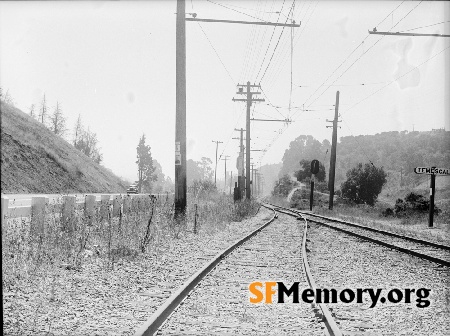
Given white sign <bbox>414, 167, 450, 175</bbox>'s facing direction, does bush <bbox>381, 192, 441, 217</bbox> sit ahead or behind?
behind

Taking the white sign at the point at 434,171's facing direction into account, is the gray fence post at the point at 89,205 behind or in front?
in front

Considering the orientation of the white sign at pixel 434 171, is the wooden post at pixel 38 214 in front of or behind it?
in front

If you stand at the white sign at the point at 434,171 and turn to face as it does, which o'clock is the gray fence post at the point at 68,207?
The gray fence post is roughly at 1 o'clock from the white sign.

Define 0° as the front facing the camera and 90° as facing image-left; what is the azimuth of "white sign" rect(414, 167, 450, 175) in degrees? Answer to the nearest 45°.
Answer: approximately 0°

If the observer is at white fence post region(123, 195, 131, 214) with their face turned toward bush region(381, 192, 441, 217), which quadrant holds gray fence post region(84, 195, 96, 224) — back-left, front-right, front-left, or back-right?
back-right

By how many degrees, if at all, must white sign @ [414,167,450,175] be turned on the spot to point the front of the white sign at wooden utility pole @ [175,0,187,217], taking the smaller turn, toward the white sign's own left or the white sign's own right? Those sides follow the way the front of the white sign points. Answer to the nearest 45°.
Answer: approximately 45° to the white sign's own right

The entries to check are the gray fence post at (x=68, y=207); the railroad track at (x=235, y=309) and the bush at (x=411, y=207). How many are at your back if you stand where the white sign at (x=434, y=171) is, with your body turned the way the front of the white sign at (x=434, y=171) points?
1
